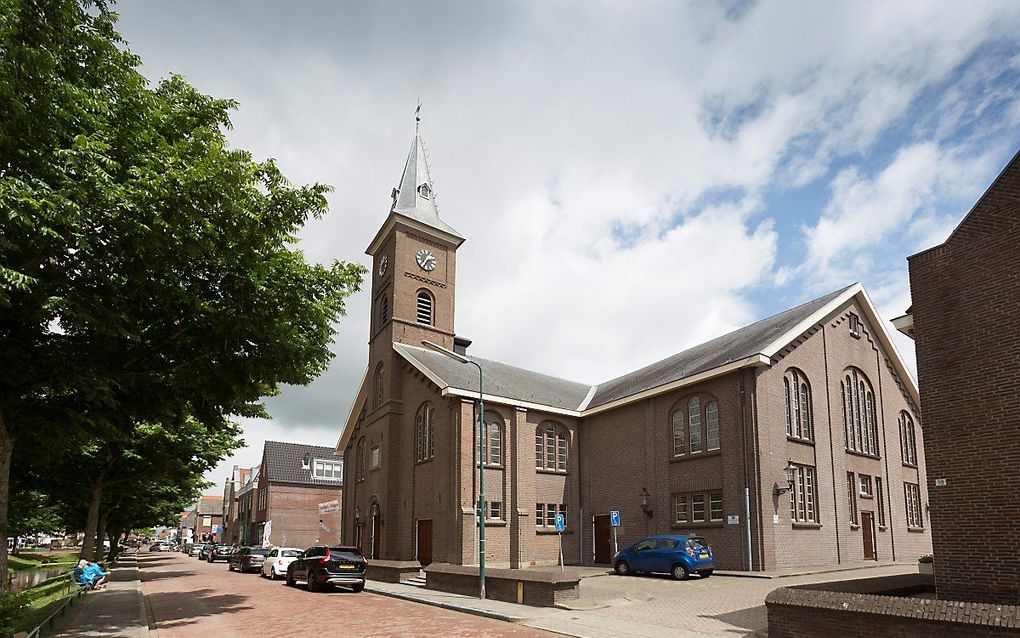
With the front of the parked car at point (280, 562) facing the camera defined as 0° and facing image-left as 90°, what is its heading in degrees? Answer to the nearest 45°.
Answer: approximately 135°

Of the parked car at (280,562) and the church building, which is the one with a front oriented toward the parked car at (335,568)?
the church building

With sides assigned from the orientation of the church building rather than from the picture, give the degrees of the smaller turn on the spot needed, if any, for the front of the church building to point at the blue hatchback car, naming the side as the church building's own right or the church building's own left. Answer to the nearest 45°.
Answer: approximately 45° to the church building's own left

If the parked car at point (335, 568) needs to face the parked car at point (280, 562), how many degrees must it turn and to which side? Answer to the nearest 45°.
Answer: approximately 45° to its right

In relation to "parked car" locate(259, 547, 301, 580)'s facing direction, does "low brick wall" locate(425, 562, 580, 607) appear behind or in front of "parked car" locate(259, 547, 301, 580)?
behind

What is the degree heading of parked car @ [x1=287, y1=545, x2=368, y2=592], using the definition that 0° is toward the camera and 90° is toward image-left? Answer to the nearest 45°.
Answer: approximately 135°

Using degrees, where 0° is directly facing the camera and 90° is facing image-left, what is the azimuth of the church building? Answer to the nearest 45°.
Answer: approximately 45°

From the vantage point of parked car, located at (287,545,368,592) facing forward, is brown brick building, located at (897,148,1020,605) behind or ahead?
behind
